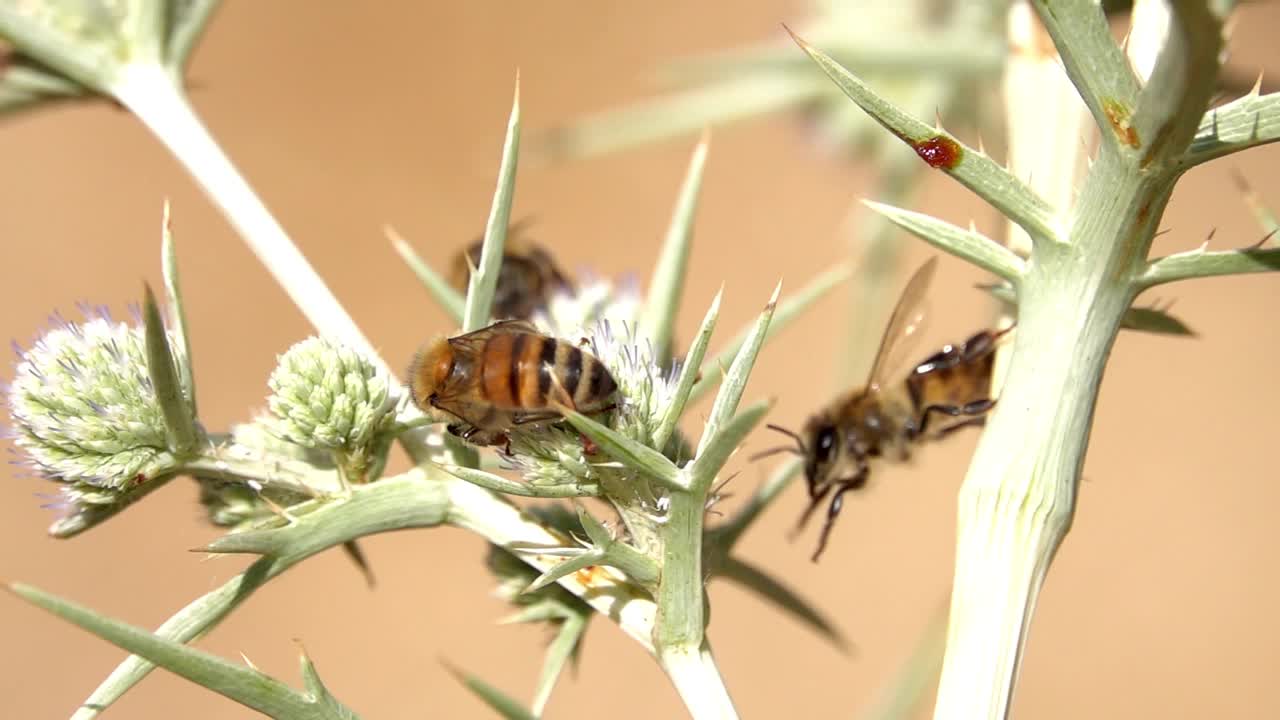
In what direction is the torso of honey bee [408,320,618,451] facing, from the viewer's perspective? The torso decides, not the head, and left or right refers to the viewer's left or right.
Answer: facing to the left of the viewer

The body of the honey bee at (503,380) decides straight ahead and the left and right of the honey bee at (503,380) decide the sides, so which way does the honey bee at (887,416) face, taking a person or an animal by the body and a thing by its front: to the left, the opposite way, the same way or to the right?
the same way

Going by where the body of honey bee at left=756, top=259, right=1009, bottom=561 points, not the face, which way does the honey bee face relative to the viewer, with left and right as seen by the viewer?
facing to the left of the viewer

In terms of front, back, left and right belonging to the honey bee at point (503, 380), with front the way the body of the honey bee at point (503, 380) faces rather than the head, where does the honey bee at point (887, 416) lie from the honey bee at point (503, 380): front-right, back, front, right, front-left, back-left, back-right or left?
back-right

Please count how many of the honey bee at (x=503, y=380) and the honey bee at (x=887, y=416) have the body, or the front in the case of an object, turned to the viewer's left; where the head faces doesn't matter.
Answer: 2
